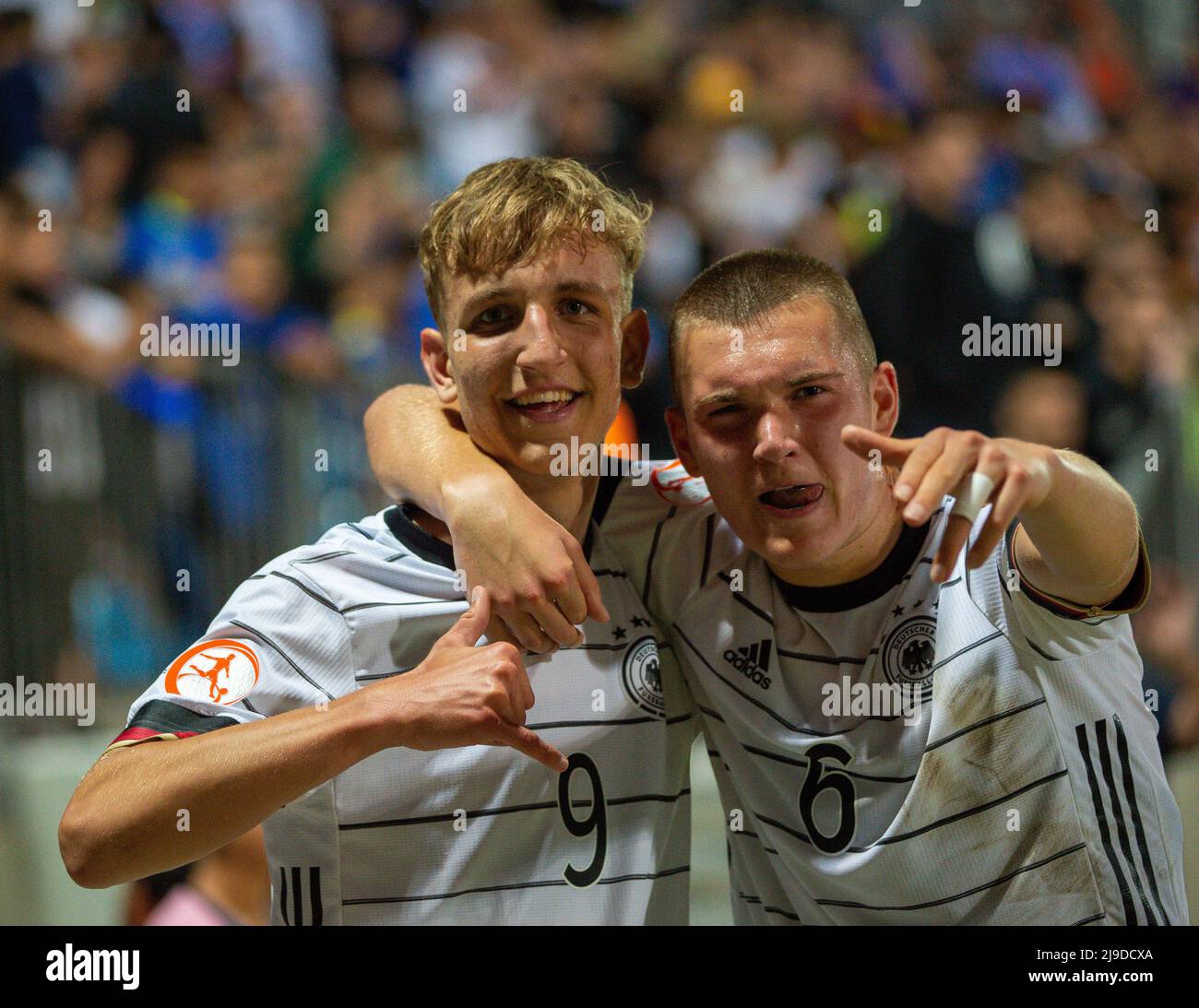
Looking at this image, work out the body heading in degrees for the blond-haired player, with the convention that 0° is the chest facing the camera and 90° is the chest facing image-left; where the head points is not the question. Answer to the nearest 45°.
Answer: approximately 315°
